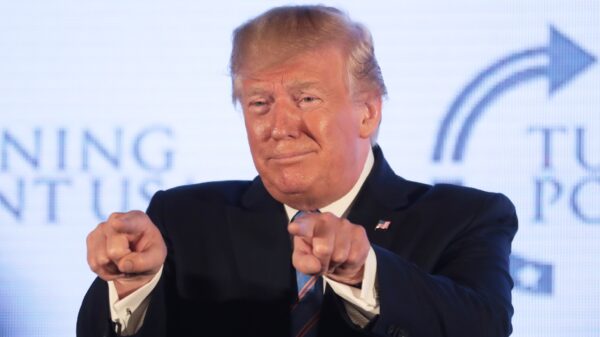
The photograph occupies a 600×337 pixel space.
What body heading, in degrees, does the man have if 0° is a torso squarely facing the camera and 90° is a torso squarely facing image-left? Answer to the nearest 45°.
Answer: approximately 45°
